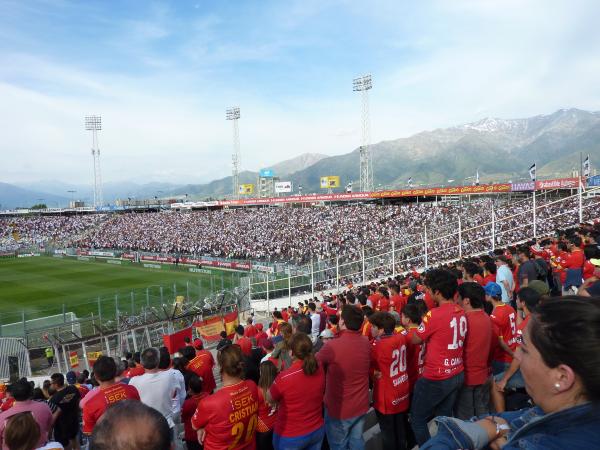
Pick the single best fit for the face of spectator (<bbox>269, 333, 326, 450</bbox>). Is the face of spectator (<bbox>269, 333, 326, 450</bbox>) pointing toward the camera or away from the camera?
away from the camera

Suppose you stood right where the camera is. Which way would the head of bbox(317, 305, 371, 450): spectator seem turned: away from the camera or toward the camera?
away from the camera

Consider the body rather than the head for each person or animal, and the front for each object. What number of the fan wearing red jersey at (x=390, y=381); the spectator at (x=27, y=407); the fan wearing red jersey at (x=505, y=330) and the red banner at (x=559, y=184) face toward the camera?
1

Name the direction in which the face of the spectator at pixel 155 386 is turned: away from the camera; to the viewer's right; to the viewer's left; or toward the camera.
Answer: away from the camera

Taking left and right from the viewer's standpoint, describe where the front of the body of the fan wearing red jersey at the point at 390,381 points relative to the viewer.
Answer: facing away from the viewer and to the left of the viewer

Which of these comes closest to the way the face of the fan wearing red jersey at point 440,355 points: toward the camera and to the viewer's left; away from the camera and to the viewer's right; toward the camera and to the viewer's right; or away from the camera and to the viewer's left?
away from the camera and to the viewer's left

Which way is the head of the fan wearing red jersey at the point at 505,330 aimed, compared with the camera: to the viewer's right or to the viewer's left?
to the viewer's left

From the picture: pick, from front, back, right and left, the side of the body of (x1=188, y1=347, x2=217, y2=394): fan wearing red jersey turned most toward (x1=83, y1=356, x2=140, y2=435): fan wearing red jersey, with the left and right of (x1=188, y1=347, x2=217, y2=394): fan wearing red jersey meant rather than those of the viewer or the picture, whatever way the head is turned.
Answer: back

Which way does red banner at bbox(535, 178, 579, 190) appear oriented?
toward the camera

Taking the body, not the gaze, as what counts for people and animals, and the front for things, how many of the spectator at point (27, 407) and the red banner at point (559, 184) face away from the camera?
1

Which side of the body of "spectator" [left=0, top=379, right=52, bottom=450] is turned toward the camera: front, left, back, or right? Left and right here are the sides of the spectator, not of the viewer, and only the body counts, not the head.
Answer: back

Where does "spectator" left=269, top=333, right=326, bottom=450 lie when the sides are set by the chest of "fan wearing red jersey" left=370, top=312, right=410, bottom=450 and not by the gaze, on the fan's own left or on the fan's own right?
on the fan's own left

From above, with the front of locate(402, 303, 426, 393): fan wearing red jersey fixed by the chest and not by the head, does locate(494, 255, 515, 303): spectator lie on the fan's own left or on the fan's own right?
on the fan's own right

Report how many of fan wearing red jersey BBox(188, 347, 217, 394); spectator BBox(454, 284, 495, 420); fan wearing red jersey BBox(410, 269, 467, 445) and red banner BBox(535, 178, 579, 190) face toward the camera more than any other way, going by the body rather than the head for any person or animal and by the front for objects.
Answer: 1
